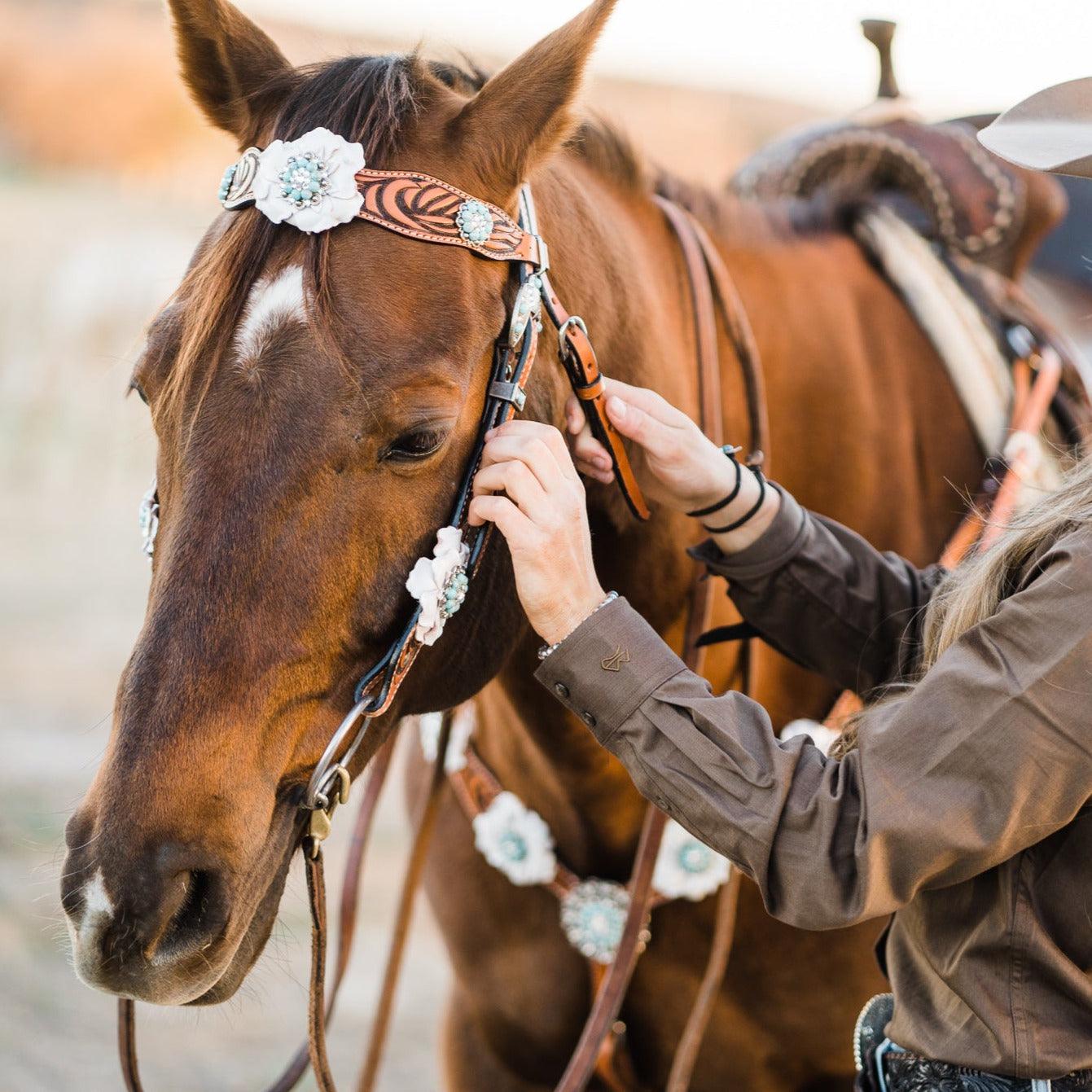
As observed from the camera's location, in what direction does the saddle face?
facing the viewer and to the left of the viewer
